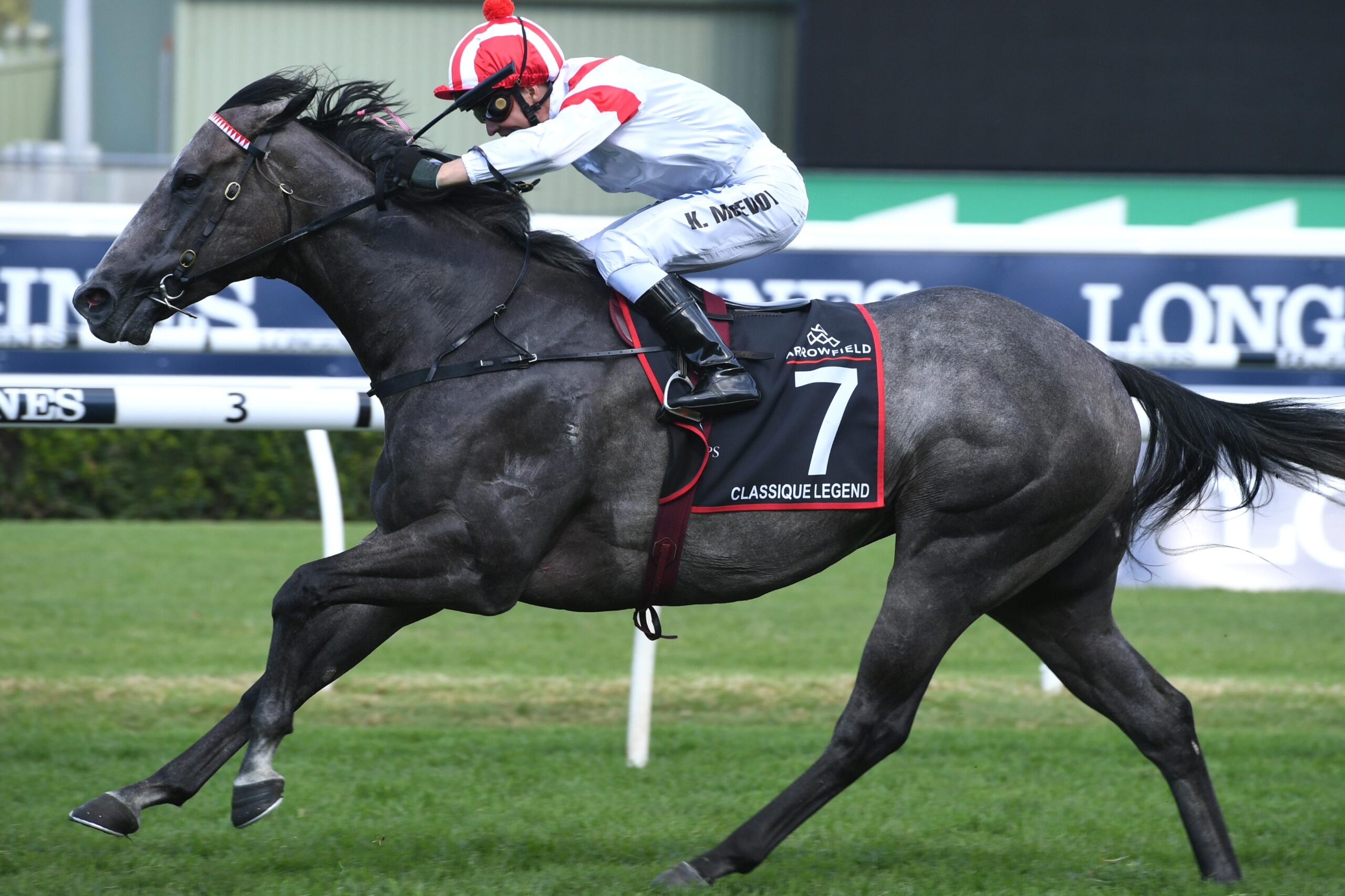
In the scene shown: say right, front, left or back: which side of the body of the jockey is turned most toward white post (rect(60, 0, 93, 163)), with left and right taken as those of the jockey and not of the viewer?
right

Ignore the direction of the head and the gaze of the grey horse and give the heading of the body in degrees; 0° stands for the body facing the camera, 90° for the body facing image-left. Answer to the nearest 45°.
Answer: approximately 90°

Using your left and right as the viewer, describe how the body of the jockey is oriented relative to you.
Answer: facing to the left of the viewer

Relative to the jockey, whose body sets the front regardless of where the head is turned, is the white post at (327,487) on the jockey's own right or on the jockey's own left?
on the jockey's own right
